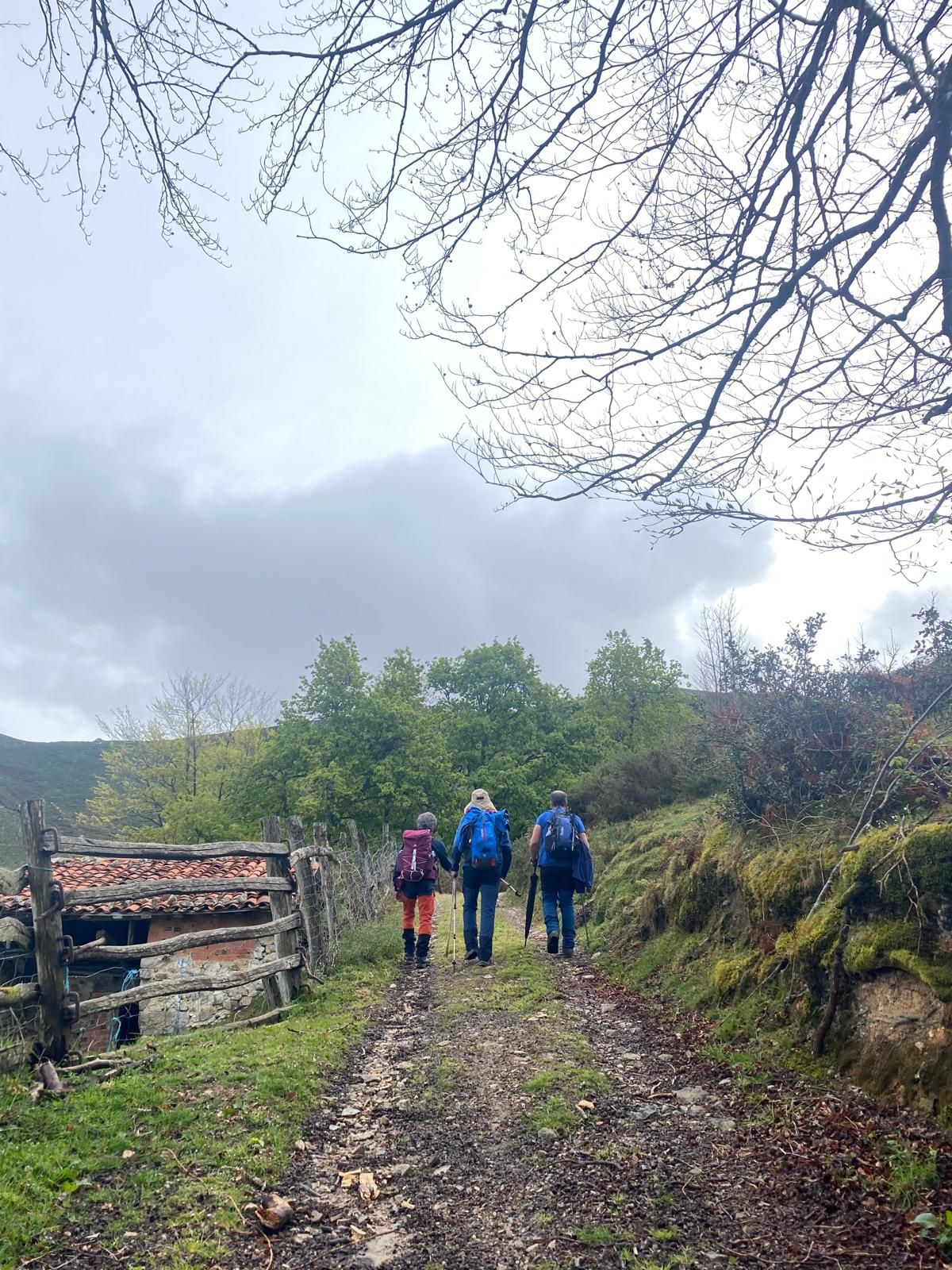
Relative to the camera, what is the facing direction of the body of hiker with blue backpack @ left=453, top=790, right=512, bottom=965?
away from the camera

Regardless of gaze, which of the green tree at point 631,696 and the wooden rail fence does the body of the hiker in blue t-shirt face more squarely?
the green tree

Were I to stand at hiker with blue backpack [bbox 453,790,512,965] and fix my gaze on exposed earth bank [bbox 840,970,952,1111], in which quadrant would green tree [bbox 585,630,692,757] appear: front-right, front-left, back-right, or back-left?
back-left

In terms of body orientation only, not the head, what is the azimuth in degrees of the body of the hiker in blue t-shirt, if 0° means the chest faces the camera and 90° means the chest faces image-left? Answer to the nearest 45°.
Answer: approximately 180°

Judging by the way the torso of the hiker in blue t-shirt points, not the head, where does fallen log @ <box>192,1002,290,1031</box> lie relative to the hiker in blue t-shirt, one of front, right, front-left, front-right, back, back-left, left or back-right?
back-left

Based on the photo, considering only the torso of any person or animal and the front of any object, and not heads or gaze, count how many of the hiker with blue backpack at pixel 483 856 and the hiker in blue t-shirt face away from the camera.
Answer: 2

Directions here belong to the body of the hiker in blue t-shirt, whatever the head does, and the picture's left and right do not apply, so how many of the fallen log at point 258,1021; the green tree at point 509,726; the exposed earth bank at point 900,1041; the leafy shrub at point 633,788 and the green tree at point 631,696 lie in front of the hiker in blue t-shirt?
3

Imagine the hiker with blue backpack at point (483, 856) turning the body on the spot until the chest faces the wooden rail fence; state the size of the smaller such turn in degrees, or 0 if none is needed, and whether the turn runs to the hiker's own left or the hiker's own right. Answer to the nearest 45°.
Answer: approximately 135° to the hiker's own left

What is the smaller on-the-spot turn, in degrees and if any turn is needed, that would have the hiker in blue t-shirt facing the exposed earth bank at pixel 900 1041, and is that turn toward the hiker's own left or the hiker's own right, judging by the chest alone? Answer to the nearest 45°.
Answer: approximately 180°

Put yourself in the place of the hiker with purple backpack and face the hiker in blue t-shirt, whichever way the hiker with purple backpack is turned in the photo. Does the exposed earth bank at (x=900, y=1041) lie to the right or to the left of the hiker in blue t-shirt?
right
